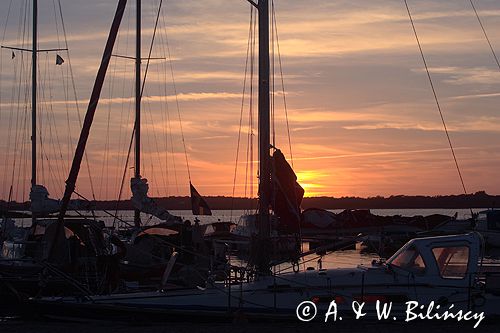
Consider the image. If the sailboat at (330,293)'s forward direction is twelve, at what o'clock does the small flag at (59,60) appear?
The small flag is roughly at 2 o'clock from the sailboat.

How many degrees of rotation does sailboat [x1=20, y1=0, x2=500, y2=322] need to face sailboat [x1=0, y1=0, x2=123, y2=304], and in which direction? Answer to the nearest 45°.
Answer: approximately 45° to its right

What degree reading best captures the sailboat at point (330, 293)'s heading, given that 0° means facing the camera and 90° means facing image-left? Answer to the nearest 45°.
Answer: approximately 90°
